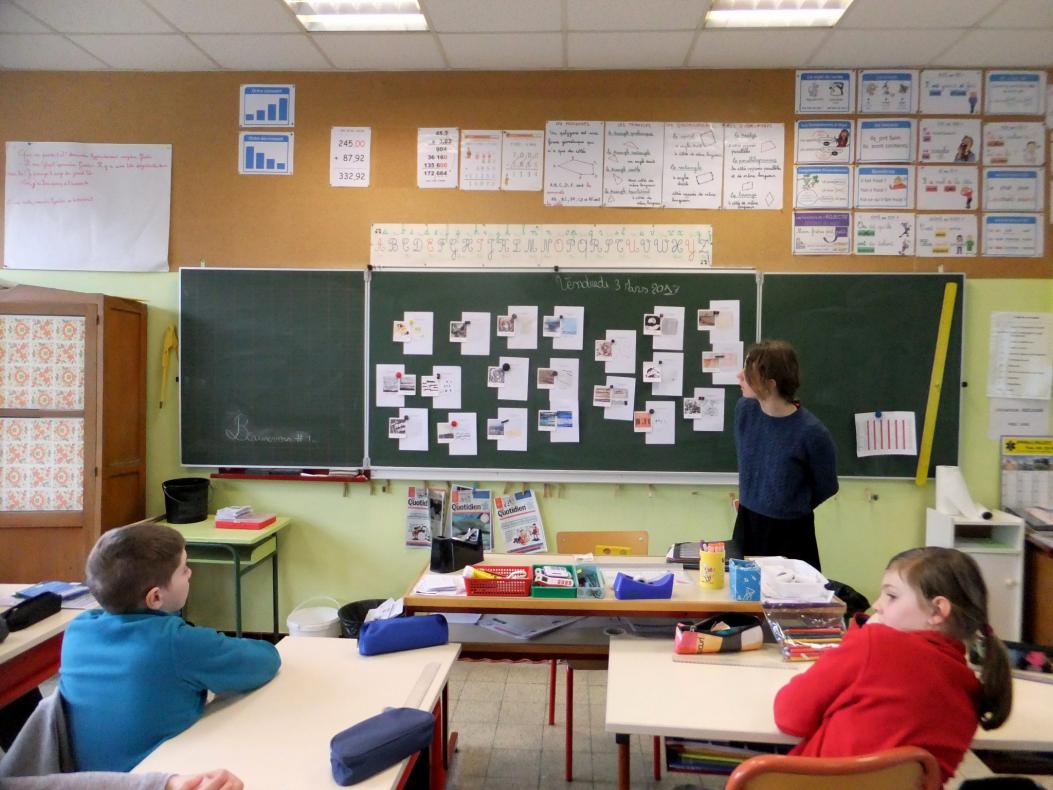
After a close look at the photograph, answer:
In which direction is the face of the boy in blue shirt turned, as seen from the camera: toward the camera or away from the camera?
away from the camera

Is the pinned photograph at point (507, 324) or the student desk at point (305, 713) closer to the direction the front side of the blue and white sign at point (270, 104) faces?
the student desk

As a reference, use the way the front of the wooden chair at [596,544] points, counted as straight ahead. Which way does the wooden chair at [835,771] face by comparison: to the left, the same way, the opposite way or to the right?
the opposite way

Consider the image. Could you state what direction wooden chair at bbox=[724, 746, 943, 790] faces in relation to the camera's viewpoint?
facing away from the viewer

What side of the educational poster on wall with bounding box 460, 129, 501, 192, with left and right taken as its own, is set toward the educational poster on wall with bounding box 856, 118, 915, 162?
left

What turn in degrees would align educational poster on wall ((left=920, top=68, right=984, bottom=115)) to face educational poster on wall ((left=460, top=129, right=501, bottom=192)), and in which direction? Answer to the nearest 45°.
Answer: approximately 45° to its right

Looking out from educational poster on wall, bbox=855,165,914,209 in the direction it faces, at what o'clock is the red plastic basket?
The red plastic basket is roughly at 1 o'clock from the educational poster on wall.
